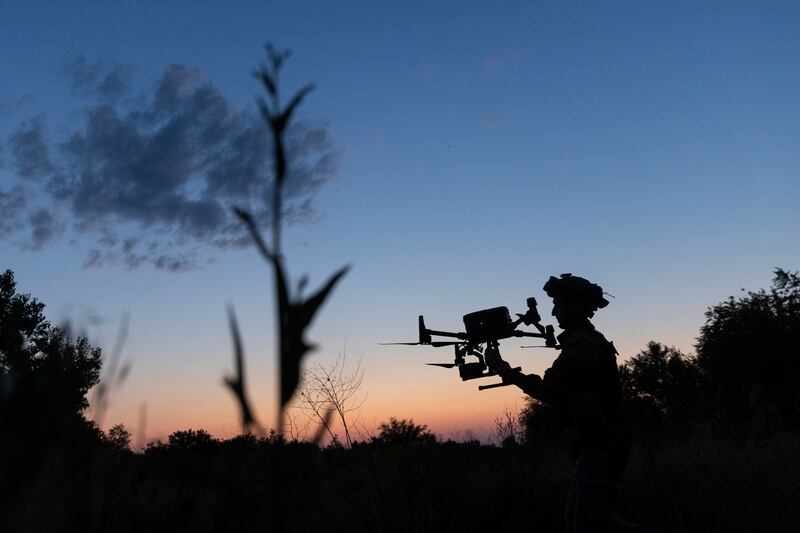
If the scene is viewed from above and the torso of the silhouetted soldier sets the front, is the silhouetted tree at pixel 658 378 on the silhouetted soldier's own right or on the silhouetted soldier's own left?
on the silhouetted soldier's own right

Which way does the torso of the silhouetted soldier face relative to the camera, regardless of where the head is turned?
to the viewer's left

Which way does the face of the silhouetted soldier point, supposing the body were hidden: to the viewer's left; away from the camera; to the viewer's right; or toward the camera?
to the viewer's left

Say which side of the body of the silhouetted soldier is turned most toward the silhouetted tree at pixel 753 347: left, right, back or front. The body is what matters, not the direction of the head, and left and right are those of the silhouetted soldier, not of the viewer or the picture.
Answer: right
